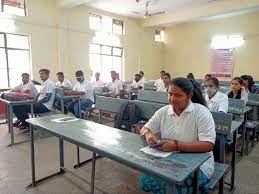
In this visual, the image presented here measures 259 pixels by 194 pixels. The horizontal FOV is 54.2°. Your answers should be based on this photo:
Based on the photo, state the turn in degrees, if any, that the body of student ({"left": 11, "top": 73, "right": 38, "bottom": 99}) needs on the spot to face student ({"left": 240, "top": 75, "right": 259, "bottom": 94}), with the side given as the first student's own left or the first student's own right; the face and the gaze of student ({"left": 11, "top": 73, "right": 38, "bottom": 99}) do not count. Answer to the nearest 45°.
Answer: approximately 90° to the first student's own left

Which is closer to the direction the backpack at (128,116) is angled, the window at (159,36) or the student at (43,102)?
the student

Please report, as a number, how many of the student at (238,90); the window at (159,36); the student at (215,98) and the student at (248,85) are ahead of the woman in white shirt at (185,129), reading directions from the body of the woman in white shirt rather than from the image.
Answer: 0

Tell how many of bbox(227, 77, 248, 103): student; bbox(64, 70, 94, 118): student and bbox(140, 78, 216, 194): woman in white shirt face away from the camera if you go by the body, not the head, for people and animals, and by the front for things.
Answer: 0

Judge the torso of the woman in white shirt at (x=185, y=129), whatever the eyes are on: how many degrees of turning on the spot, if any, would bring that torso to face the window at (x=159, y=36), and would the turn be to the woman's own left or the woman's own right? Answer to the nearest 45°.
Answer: approximately 135° to the woman's own right

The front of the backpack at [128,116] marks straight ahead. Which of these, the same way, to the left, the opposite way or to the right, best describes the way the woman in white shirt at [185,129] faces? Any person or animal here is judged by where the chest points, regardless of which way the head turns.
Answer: the same way

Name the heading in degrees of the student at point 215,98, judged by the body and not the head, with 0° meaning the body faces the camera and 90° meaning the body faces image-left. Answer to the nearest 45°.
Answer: approximately 45°

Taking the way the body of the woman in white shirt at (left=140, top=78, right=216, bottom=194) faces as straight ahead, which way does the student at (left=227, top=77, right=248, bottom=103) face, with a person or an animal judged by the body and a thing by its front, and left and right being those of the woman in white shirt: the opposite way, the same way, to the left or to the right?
the same way

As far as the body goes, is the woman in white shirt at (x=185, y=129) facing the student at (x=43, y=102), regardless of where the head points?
no

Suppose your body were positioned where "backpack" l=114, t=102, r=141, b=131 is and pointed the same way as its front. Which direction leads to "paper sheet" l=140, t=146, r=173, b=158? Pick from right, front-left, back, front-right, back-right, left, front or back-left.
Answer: front-left

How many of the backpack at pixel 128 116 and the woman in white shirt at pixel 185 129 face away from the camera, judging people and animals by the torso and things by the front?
0

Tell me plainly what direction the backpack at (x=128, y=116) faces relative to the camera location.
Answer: facing the viewer and to the left of the viewer

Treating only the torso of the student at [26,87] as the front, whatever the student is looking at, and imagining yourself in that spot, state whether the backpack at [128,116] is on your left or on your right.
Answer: on your left

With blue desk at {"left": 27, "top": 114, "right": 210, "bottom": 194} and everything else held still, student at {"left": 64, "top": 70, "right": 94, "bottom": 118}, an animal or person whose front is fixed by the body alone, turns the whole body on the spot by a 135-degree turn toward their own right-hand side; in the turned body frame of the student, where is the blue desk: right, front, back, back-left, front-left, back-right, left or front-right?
back

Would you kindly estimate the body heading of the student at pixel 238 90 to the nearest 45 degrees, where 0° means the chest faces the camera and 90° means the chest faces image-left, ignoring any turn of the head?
approximately 45°

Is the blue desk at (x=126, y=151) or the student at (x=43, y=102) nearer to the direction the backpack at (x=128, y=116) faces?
the blue desk
